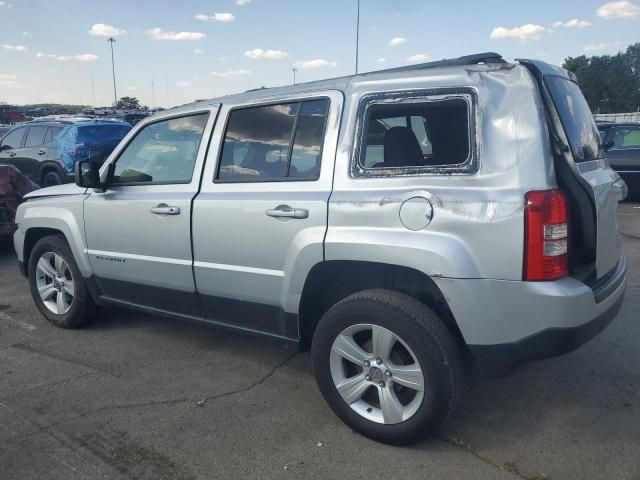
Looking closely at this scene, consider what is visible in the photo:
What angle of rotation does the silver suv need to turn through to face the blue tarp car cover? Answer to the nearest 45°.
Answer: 0° — it already faces it

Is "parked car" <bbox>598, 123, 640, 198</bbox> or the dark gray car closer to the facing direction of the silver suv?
the dark gray car

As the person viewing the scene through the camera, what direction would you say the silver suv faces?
facing away from the viewer and to the left of the viewer

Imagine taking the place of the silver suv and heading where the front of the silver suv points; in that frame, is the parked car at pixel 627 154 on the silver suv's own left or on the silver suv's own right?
on the silver suv's own right

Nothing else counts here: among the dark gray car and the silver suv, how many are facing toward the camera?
0

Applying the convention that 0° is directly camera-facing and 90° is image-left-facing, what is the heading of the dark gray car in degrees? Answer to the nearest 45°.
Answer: approximately 135°

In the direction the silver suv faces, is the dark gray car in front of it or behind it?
in front

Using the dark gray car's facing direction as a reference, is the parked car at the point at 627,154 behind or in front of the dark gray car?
behind
